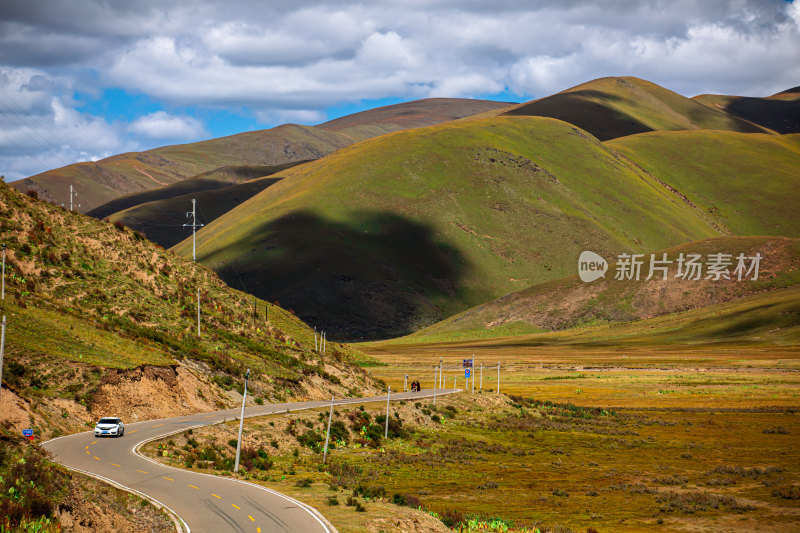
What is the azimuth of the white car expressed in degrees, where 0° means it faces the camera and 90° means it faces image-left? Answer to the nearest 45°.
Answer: approximately 45°
